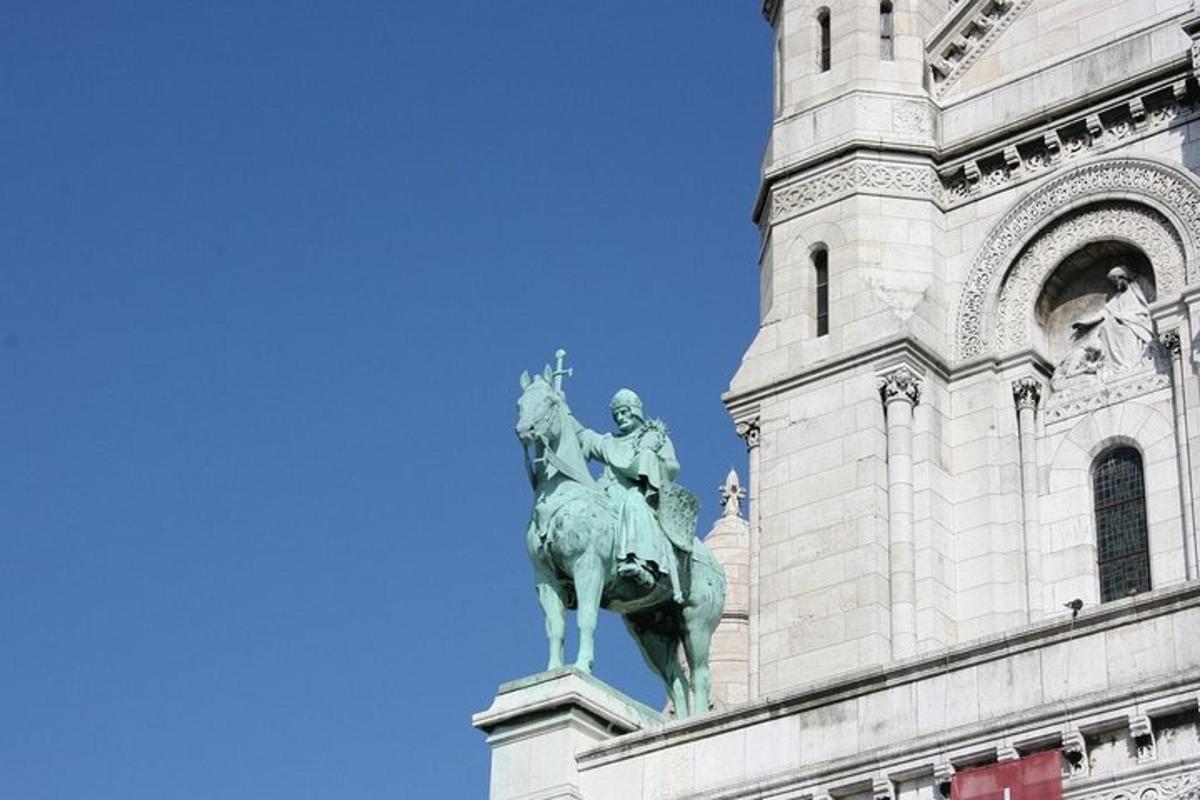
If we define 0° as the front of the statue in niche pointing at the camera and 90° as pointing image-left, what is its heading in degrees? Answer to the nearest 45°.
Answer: approximately 45°

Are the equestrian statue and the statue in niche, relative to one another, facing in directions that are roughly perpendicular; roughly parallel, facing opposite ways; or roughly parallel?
roughly parallel

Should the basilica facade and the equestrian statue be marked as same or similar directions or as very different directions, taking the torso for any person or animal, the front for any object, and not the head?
same or similar directions

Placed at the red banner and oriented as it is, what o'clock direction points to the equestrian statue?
The equestrian statue is roughly at 3 o'clock from the red banner.

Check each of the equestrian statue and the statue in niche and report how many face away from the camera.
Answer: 0

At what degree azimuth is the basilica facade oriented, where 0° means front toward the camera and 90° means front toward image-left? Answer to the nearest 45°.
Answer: approximately 45°

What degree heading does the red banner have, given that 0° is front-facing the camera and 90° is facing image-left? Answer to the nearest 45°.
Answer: approximately 45°

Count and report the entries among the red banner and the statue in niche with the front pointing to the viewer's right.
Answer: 0

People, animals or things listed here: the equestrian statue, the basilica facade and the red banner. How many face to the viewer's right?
0

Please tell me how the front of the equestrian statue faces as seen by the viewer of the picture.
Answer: facing the viewer and to the left of the viewer
